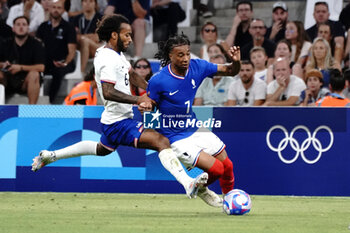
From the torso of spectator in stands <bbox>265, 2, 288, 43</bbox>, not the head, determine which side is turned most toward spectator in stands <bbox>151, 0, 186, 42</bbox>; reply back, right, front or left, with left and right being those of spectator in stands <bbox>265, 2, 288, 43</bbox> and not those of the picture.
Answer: right

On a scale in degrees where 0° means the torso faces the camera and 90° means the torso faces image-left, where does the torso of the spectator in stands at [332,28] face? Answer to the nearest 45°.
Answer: approximately 0°

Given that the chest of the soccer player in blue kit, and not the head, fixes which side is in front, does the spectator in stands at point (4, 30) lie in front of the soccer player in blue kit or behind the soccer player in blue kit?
behind

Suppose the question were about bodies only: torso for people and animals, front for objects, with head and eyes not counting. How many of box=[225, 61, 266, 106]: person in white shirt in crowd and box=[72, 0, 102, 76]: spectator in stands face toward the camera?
2

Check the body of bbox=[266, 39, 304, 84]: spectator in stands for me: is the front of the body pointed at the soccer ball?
yes
